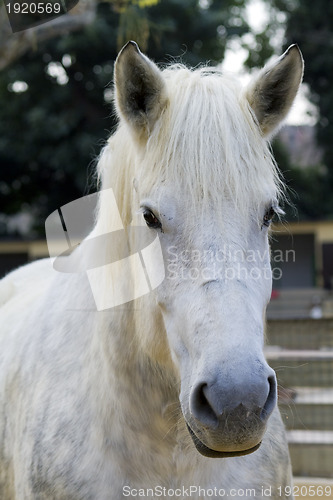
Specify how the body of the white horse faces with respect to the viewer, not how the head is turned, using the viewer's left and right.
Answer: facing the viewer and to the right of the viewer
